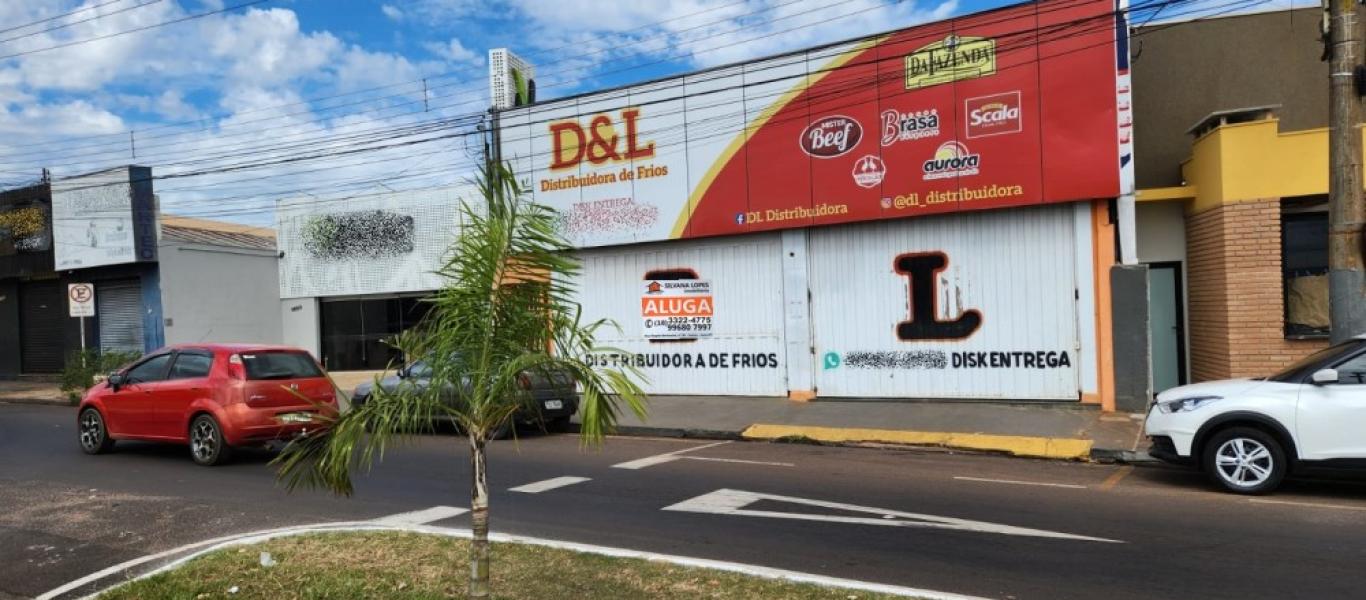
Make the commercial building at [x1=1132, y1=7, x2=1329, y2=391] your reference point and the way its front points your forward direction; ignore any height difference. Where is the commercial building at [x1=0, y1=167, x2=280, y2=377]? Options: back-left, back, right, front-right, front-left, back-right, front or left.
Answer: right

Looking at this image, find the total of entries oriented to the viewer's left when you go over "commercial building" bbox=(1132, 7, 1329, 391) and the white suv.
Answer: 1

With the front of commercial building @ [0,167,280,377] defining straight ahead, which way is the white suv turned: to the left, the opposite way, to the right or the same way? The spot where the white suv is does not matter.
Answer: to the right

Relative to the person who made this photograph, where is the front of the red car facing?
facing away from the viewer and to the left of the viewer

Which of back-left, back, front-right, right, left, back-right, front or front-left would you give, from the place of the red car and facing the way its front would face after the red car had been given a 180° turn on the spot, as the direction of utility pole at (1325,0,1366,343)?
front

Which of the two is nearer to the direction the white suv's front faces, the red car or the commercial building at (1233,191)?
the red car

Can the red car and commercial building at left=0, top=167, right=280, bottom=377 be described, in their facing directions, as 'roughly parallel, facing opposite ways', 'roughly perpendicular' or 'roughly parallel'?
roughly perpendicular

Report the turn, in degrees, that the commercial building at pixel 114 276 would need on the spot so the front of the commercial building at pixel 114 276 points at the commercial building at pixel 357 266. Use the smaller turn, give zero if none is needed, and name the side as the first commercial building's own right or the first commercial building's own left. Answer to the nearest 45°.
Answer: approximately 90° to the first commercial building's own left

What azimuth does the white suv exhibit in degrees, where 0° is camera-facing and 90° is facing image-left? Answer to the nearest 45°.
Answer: approximately 90°

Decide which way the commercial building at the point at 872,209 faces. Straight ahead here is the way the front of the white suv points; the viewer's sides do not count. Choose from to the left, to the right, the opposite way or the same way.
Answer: to the left

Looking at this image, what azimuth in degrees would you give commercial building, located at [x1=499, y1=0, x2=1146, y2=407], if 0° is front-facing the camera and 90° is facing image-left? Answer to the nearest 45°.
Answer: approximately 45°

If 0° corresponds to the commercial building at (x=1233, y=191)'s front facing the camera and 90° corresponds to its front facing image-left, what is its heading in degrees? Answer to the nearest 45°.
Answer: approximately 0°

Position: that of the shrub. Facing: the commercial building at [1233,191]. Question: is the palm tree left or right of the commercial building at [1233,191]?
right

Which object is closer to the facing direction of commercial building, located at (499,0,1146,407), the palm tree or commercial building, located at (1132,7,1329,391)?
the palm tree

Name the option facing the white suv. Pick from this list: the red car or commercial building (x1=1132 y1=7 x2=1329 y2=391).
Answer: the commercial building
